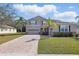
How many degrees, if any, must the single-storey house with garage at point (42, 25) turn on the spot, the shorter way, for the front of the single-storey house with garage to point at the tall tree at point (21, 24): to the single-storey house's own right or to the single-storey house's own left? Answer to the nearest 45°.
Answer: approximately 90° to the single-storey house's own right

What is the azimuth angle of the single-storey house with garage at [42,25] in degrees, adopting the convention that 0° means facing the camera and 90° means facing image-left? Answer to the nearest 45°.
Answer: approximately 0°

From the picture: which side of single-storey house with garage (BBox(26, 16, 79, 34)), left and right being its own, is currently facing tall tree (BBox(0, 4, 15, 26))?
right
